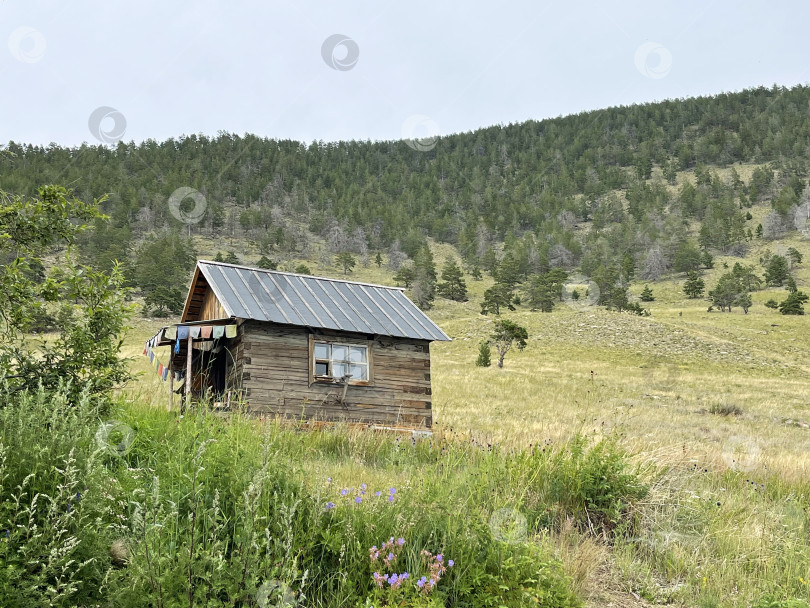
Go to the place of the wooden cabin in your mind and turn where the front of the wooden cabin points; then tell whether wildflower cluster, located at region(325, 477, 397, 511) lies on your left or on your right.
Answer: on your left

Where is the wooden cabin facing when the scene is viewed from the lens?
facing to the left of the viewer

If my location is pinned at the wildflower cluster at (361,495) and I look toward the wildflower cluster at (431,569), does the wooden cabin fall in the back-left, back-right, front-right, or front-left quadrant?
back-left

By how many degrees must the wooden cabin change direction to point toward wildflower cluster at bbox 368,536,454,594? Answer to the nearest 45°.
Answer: approximately 90° to its left

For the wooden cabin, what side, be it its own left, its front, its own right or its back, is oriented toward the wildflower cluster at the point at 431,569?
left
